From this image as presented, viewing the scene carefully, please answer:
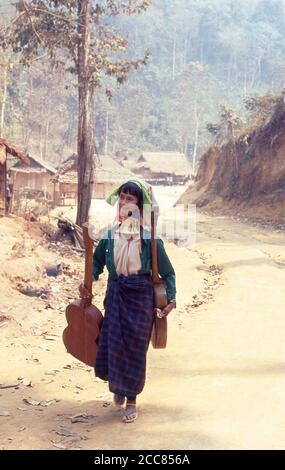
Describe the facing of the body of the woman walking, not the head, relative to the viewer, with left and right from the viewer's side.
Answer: facing the viewer

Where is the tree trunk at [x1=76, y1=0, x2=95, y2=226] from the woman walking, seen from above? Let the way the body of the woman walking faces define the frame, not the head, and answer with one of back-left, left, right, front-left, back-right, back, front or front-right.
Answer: back

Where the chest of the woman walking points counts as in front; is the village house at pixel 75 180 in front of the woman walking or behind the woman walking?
behind

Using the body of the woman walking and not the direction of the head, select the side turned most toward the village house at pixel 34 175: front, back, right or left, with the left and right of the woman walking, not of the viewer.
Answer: back

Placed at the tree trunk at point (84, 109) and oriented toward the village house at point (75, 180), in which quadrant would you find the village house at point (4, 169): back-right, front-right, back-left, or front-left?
front-left

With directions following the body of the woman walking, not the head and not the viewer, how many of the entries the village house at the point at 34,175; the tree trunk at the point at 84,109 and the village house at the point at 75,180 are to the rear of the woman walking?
3

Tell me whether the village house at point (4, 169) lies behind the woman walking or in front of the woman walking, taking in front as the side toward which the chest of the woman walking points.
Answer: behind

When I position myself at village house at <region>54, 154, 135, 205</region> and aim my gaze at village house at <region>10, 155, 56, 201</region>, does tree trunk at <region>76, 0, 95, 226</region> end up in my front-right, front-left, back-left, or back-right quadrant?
front-left
